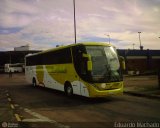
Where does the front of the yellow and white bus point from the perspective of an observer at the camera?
facing the viewer and to the right of the viewer
